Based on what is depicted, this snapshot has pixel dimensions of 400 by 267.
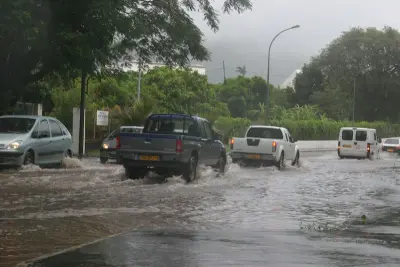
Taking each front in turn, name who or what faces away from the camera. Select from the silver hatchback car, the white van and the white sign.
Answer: the white van

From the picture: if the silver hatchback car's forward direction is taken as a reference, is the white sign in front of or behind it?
behind

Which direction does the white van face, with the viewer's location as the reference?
facing away from the viewer

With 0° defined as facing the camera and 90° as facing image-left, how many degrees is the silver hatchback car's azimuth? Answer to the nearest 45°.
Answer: approximately 45°

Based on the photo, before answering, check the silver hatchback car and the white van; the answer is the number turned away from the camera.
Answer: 1

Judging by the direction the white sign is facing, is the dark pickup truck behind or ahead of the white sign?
ahead

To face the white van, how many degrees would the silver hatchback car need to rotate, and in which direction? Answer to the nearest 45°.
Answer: approximately 180°

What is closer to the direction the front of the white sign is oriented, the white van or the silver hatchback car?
the silver hatchback car

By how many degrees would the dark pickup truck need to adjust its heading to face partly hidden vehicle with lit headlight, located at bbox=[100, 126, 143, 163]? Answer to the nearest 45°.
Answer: approximately 45° to its left

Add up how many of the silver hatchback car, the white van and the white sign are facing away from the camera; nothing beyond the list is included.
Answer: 1

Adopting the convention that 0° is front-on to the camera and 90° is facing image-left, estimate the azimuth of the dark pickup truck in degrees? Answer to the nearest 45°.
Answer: approximately 225°

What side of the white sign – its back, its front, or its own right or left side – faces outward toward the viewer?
front

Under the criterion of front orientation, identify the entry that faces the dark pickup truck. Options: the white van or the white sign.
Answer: the white sign

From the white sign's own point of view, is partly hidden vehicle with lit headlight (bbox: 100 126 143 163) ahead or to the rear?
ahead
